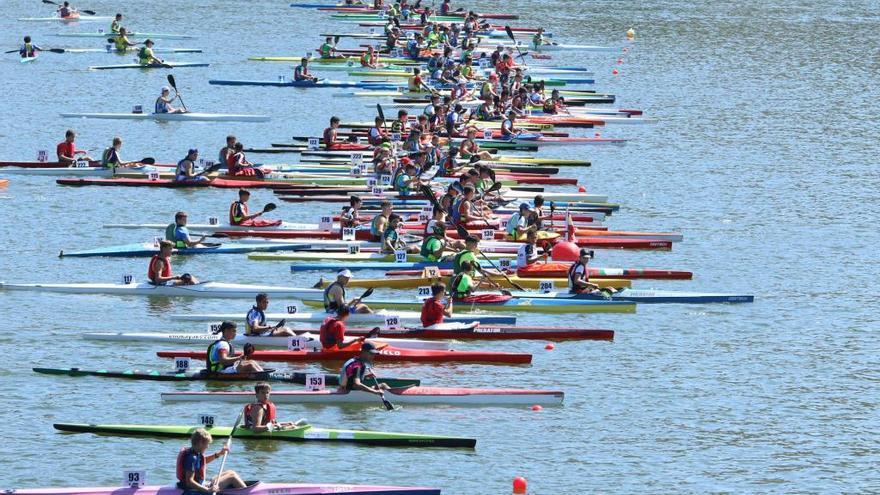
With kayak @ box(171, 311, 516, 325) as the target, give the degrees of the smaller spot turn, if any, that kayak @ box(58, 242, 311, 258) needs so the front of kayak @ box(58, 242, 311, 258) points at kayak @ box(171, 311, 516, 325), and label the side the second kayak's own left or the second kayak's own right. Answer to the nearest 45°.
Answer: approximately 45° to the second kayak's own right

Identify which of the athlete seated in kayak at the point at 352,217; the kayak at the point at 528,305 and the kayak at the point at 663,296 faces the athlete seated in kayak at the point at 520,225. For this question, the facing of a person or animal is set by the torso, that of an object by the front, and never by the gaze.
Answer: the athlete seated in kayak at the point at 352,217

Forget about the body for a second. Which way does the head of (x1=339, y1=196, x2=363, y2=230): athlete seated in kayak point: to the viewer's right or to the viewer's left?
to the viewer's right

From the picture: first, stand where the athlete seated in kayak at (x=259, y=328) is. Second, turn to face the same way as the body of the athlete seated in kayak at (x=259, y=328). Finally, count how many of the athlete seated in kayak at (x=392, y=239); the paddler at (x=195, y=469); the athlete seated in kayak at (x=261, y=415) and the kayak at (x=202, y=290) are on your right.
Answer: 2

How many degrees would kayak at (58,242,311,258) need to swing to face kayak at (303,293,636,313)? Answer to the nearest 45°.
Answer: approximately 45° to its right

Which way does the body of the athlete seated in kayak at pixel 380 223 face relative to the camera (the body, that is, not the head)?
to the viewer's right

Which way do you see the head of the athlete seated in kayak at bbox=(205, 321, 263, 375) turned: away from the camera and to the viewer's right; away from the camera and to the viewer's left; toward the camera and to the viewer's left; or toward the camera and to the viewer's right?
toward the camera and to the viewer's right

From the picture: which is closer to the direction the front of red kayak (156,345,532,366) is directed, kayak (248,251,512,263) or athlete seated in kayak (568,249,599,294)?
the athlete seated in kayak

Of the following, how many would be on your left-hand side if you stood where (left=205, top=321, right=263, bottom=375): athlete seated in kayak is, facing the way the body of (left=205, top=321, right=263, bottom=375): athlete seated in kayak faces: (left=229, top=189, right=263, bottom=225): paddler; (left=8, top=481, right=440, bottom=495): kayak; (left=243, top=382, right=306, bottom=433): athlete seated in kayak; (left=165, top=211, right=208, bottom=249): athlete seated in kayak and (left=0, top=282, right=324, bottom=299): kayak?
3

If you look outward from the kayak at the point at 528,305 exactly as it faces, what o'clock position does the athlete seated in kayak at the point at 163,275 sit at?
The athlete seated in kayak is roughly at 6 o'clock from the kayak.

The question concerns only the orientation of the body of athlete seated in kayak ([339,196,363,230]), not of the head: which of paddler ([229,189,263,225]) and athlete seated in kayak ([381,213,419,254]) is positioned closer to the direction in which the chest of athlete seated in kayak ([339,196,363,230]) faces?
the athlete seated in kayak

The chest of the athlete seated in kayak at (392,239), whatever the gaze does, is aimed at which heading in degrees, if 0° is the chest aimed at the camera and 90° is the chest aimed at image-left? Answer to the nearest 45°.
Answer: approximately 270°

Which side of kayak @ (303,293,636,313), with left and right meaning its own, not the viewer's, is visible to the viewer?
right

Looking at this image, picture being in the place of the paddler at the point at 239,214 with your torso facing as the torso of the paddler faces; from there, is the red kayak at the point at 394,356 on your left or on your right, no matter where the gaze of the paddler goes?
on your right

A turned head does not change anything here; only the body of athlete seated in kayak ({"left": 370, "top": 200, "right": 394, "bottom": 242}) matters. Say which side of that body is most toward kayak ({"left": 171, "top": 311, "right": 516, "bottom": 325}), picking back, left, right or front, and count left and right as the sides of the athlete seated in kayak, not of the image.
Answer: right

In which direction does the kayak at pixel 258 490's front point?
to the viewer's right
